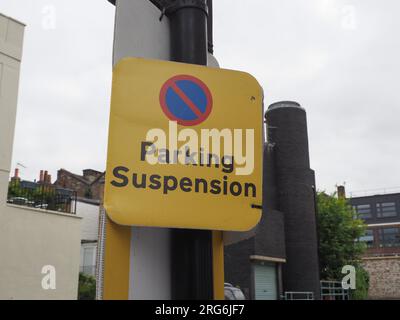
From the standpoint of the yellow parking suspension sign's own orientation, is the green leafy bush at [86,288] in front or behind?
behind

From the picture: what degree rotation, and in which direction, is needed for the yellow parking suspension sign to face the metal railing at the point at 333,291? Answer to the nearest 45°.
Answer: approximately 180°

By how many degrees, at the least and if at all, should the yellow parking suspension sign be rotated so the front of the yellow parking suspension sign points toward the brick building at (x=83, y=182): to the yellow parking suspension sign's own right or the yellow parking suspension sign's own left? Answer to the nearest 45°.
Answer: approximately 180°

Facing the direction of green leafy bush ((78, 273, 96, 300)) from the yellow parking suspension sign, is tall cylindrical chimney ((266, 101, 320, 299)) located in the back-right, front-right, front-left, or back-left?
front-right

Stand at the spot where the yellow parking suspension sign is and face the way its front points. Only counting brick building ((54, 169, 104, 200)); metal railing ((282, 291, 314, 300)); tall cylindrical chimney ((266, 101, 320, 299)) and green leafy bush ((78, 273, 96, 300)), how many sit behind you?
4

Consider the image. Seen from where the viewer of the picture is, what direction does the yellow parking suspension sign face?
facing the viewer

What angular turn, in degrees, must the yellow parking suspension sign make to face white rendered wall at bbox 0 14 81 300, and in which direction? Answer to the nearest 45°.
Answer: approximately 180°

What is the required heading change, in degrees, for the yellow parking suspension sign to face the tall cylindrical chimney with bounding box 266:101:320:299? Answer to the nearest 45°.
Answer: approximately 180°

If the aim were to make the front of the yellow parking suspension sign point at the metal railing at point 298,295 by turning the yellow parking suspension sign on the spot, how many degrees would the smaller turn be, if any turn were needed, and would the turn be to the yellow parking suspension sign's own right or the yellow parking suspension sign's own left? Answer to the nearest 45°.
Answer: approximately 180°

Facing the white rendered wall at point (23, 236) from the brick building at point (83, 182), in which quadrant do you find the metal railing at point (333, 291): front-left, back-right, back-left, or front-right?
front-left
